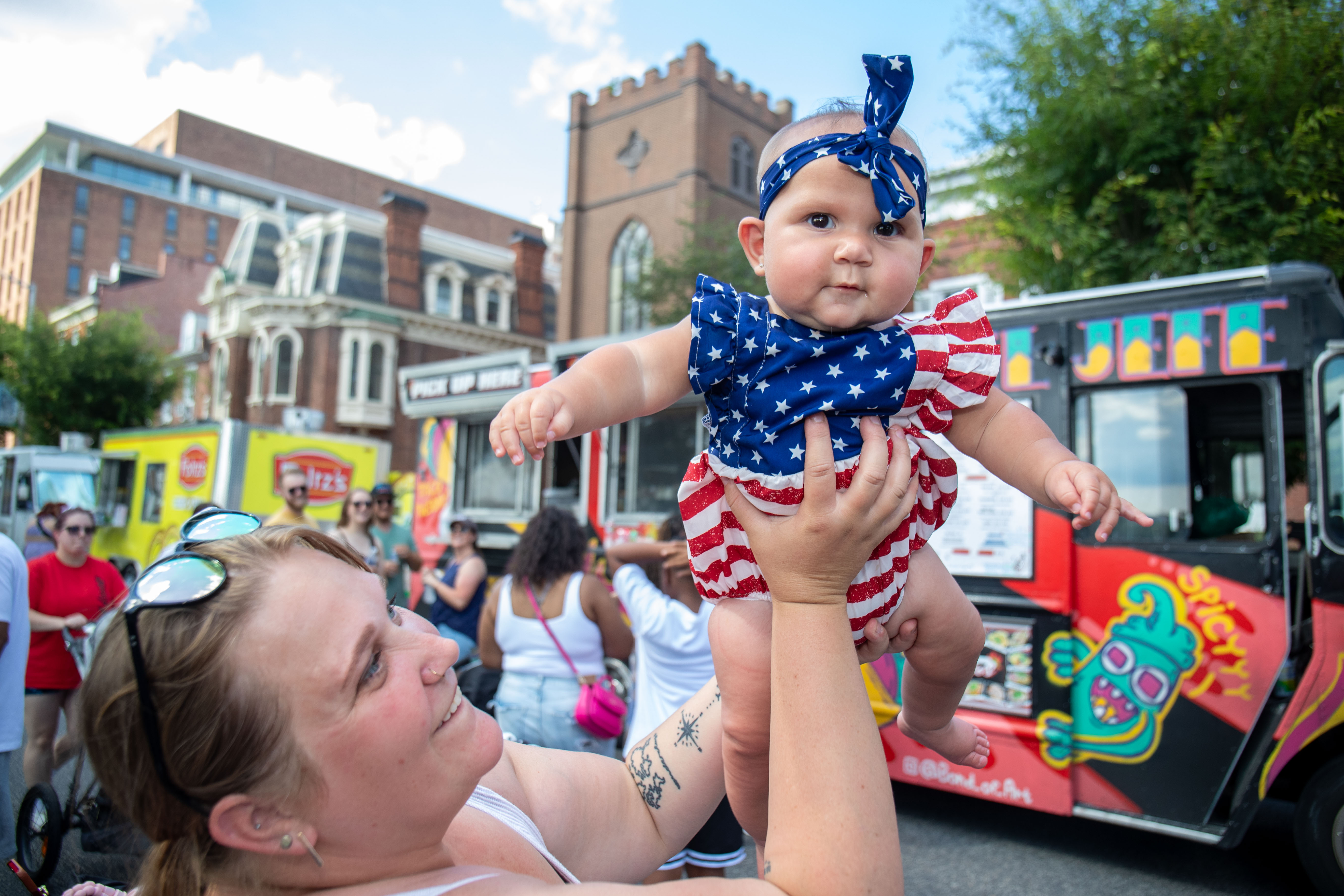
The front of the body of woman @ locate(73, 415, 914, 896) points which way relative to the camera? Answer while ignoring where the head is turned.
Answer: to the viewer's right

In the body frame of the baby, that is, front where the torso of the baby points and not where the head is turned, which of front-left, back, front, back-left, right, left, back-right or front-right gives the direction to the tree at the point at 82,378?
back-right

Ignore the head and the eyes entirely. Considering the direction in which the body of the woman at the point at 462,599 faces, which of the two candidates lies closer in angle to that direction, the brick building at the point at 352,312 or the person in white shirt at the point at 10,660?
the person in white shirt

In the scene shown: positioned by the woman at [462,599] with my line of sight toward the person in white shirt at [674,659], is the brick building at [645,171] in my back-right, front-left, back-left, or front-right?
back-left

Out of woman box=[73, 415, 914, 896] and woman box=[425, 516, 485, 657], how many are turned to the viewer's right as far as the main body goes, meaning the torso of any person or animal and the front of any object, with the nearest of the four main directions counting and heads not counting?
1

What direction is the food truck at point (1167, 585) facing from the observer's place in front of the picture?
facing the viewer and to the right of the viewer

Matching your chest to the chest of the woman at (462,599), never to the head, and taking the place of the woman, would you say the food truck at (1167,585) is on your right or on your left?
on your left

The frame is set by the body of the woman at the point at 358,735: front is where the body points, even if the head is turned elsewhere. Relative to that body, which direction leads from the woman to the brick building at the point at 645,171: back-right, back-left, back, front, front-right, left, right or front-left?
left

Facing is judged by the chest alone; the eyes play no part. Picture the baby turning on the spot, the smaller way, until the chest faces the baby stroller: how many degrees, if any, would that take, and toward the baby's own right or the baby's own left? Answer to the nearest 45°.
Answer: approximately 135° to the baby's own right

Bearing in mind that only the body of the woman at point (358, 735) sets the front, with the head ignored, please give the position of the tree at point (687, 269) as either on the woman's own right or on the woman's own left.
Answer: on the woman's own left

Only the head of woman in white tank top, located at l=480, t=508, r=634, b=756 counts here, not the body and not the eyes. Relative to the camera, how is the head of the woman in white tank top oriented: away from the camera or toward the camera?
away from the camera
